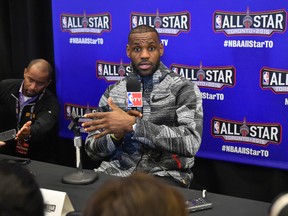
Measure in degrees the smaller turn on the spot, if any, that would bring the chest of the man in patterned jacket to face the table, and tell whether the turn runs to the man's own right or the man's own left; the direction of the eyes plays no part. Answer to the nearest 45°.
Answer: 0° — they already face it

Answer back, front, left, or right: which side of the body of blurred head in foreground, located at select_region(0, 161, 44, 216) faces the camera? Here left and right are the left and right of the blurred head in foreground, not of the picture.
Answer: back

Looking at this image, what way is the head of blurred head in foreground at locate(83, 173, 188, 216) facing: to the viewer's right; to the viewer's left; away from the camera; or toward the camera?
away from the camera

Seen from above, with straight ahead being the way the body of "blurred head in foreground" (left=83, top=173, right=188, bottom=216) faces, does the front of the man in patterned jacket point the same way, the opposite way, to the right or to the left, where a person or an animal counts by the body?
the opposite way

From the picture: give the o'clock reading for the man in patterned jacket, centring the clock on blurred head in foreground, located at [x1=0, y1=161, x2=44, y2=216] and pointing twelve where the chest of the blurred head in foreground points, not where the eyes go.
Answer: The man in patterned jacket is roughly at 1 o'clock from the blurred head in foreground.

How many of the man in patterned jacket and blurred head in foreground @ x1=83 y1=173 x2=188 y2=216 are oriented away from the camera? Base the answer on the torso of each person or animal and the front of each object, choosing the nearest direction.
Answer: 1

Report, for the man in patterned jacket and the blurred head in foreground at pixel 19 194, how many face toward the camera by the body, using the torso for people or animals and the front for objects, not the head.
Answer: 1

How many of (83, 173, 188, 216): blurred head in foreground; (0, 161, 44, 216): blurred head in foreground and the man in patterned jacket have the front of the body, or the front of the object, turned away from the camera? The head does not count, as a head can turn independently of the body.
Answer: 2

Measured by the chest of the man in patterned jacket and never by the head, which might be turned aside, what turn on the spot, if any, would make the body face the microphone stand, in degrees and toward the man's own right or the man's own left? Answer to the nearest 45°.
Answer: approximately 45° to the man's own right

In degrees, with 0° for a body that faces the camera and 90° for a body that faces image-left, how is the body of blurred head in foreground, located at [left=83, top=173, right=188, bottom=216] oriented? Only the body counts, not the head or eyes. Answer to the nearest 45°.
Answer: approximately 180°

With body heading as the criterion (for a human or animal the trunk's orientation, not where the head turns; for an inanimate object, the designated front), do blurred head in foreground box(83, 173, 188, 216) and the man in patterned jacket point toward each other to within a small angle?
yes
